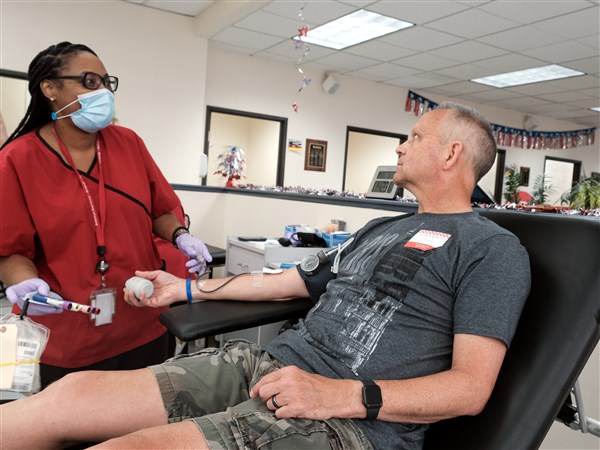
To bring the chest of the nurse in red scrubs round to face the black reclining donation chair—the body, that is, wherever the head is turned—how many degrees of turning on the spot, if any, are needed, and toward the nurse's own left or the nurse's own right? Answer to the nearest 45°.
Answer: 0° — they already face it

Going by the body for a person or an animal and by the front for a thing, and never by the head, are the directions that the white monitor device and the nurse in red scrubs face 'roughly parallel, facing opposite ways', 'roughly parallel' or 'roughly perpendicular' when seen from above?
roughly perpendicular

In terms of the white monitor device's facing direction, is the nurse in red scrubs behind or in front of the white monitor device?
in front

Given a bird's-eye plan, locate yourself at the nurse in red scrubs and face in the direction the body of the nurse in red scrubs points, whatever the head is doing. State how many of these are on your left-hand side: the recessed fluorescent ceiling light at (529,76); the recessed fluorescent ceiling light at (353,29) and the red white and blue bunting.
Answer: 3

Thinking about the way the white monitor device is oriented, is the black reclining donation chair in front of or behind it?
in front

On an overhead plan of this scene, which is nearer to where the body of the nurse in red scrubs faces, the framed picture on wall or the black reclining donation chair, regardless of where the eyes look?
the black reclining donation chair

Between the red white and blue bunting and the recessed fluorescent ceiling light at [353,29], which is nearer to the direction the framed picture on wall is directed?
the recessed fluorescent ceiling light

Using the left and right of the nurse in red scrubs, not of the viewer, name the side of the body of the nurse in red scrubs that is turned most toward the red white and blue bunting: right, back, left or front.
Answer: left

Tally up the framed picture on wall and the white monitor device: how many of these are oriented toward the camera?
2

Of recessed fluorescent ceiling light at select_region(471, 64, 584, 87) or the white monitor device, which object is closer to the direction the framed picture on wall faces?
the white monitor device

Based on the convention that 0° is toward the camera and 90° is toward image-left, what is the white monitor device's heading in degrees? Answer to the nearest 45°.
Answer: approximately 0°

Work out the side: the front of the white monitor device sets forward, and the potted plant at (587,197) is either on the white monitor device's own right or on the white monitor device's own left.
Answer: on the white monitor device's own left

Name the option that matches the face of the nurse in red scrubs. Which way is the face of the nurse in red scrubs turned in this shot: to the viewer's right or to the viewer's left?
to the viewer's right

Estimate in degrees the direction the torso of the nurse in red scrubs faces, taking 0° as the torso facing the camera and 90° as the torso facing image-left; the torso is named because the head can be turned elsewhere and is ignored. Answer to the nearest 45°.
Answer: approximately 315°
